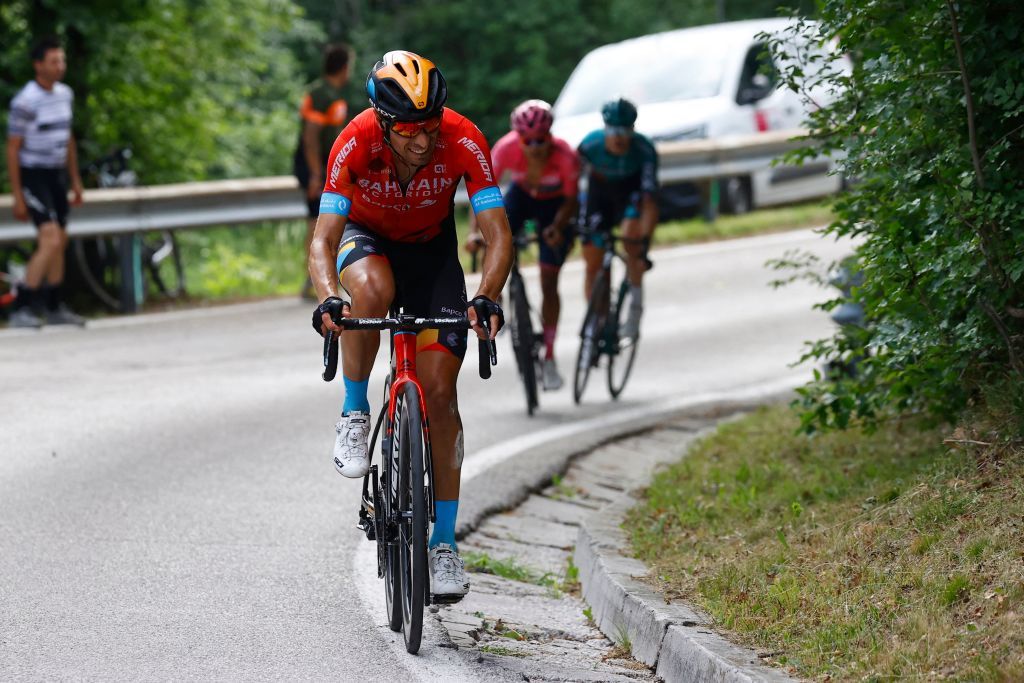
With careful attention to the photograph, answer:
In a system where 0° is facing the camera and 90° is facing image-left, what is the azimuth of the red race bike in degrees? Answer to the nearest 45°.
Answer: approximately 0°

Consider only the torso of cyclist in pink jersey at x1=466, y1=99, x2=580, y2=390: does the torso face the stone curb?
yes

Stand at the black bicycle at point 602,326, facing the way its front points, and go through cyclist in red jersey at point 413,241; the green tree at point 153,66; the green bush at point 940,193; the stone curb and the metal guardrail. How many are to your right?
2

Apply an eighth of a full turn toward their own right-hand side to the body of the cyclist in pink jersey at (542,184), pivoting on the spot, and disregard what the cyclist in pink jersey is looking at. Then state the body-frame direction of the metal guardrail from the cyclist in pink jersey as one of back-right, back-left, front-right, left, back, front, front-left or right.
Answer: right

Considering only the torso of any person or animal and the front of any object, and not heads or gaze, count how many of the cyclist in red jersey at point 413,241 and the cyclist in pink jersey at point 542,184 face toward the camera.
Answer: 2

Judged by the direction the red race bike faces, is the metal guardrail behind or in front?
behind

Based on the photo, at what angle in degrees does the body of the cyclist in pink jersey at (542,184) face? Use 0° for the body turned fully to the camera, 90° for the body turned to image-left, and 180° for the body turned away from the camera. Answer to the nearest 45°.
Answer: approximately 0°

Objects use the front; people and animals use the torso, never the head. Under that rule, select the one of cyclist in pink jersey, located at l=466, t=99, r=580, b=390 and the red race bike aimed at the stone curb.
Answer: the cyclist in pink jersey

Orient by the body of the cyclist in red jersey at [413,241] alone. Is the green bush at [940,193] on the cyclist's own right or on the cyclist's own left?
on the cyclist's own left

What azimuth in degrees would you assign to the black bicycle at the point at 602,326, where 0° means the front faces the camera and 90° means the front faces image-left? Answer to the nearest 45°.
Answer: approximately 45°

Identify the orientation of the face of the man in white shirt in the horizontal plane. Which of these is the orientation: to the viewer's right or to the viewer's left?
to the viewer's right
